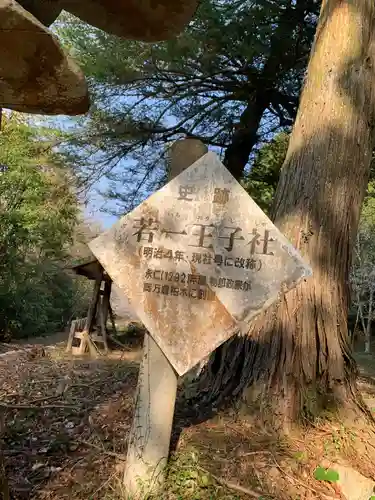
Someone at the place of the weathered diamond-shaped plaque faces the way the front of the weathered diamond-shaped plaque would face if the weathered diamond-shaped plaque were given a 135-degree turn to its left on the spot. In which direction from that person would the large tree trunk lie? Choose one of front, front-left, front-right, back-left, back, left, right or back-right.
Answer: front

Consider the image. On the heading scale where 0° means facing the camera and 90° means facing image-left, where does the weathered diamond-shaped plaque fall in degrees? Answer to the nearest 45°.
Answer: approximately 0°

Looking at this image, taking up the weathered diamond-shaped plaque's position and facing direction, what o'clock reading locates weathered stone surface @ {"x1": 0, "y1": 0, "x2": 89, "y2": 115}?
The weathered stone surface is roughly at 2 o'clock from the weathered diamond-shaped plaque.

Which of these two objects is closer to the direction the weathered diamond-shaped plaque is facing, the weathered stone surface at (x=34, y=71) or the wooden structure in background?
the weathered stone surface

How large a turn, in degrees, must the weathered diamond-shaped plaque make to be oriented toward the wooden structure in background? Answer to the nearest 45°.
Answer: approximately 180°

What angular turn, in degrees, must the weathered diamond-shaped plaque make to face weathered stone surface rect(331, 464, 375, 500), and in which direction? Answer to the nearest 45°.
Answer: approximately 90° to its left
